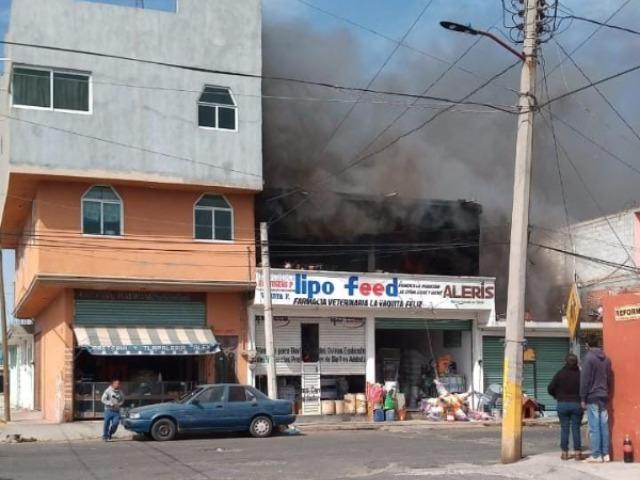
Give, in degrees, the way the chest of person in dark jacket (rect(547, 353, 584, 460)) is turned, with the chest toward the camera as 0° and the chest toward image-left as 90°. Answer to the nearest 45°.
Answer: approximately 180°

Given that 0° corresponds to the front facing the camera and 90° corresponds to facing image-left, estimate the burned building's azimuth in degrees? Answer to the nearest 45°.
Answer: approximately 0°

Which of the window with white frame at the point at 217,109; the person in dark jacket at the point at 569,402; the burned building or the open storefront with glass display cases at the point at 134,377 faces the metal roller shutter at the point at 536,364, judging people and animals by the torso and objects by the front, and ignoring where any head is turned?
the person in dark jacket

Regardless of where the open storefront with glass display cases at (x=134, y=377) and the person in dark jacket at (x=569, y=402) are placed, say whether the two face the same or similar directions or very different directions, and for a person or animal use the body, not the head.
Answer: very different directions

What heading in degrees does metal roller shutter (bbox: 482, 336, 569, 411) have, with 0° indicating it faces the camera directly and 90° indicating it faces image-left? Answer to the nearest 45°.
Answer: approximately 0°

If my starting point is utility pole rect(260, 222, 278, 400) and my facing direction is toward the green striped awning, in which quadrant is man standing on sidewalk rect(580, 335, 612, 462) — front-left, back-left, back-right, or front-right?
back-left

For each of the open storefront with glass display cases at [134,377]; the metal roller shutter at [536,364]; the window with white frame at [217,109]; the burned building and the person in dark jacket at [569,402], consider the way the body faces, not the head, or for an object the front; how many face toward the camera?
4

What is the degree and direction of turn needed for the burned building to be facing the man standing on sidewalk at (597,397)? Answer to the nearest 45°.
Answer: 0° — it already faces them

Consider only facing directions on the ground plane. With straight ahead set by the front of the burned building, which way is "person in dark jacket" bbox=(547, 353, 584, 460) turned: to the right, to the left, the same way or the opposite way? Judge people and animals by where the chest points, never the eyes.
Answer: the opposite way
